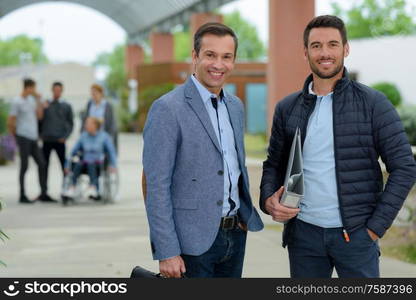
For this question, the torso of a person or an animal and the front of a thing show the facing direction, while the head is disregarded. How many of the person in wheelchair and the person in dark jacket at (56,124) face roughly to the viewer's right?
0

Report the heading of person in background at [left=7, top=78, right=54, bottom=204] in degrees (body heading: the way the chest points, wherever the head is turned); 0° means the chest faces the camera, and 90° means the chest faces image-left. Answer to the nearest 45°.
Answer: approximately 315°

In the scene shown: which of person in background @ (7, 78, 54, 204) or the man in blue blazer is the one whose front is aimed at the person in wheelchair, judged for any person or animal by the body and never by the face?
the person in background

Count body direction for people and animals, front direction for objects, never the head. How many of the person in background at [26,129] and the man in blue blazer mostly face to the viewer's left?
0

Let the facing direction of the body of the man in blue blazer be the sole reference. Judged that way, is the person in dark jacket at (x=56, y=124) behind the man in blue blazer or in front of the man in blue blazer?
behind

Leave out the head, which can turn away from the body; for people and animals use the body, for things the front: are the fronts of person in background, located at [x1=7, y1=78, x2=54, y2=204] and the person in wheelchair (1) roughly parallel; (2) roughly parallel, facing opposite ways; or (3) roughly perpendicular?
roughly perpendicular

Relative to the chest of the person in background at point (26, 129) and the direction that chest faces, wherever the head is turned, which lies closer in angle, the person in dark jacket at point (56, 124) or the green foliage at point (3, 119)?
the person in dark jacket

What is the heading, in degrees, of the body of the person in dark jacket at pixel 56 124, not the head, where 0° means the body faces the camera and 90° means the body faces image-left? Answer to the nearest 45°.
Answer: approximately 0°

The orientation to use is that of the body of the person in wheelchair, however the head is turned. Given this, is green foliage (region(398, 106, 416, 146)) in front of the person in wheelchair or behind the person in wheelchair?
behind
